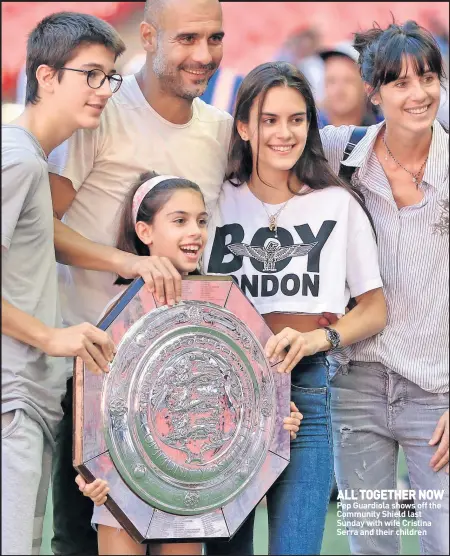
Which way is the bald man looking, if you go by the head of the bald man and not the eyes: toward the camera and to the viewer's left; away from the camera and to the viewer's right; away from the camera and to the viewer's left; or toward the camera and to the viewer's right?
toward the camera and to the viewer's right

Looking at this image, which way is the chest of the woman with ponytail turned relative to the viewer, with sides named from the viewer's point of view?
facing the viewer

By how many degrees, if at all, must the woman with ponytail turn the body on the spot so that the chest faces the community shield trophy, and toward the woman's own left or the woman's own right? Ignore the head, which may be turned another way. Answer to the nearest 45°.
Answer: approximately 45° to the woman's own right

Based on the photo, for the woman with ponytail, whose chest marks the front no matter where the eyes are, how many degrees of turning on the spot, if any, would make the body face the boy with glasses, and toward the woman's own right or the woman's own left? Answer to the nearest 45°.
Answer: approximately 45° to the woman's own right

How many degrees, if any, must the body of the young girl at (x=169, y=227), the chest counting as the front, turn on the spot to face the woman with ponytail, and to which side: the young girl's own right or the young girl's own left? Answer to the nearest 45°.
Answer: approximately 45° to the young girl's own left

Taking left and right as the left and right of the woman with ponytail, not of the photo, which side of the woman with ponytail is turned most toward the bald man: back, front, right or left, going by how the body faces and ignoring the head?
right

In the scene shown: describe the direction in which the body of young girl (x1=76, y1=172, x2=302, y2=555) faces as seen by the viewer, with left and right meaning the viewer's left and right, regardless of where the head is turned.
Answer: facing the viewer and to the right of the viewer

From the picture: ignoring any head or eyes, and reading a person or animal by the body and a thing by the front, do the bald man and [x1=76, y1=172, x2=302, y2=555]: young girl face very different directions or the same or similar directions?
same or similar directions

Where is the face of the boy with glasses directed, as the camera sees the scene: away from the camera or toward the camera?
toward the camera
